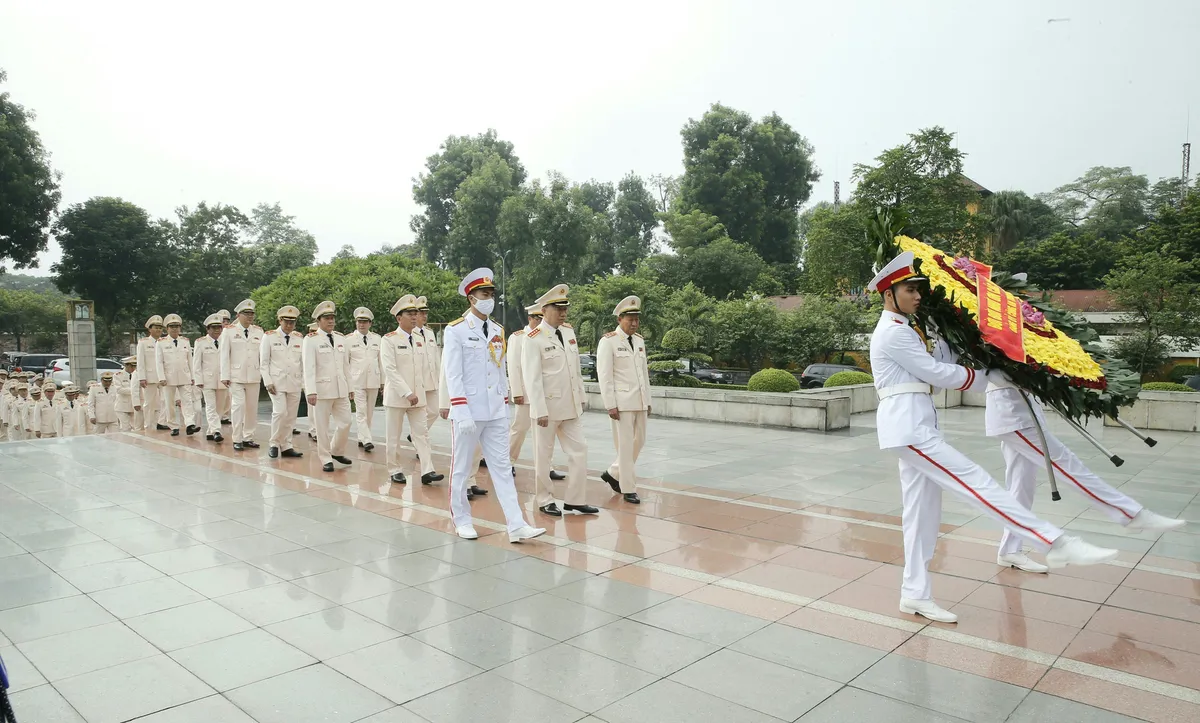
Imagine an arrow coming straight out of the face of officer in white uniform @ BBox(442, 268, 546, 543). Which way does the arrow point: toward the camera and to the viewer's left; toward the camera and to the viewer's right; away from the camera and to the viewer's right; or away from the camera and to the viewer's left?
toward the camera and to the viewer's right

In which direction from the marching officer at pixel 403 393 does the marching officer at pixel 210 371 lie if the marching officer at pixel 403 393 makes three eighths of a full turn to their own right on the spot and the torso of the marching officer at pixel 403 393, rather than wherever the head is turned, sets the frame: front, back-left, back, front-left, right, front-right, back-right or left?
front-right

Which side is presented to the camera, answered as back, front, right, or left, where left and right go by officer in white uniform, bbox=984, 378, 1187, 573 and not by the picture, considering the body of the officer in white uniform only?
right

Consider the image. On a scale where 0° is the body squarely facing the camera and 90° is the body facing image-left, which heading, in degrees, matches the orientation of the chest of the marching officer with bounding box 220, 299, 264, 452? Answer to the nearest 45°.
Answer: approximately 315°

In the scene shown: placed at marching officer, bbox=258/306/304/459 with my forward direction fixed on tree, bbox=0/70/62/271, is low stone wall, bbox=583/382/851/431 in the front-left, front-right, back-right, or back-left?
back-right

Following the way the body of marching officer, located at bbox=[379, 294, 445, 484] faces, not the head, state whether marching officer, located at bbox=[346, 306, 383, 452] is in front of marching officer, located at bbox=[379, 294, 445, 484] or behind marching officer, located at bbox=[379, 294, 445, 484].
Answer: behind

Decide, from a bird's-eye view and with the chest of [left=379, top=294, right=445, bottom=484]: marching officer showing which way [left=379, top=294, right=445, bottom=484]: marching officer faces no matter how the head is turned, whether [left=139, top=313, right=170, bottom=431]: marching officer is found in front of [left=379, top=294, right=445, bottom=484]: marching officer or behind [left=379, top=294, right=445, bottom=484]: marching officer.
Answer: behind

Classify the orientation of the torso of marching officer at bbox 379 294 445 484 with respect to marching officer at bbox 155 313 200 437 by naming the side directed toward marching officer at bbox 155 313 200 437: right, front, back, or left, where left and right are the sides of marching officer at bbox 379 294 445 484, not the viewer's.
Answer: back

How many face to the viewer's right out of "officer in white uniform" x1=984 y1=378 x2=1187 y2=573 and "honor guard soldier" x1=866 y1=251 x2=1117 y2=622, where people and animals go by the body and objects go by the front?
2

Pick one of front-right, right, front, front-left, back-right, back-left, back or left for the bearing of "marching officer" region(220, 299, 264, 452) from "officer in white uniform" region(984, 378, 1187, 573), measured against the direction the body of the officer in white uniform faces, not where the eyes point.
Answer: back

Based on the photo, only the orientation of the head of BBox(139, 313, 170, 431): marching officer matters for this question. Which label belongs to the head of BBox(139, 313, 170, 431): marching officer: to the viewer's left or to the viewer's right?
to the viewer's right

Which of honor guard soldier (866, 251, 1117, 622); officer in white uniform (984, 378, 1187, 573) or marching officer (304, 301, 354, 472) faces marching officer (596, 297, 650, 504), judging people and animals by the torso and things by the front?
marching officer (304, 301, 354, 472)

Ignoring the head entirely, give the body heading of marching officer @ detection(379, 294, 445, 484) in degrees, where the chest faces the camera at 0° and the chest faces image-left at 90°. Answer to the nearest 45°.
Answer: approximately 315°

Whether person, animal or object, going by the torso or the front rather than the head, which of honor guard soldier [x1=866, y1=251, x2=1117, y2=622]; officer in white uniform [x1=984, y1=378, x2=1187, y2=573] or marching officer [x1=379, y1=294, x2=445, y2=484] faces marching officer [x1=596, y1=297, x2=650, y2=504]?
marching officer [x1=379, y1=294, x2=445, y2=484]

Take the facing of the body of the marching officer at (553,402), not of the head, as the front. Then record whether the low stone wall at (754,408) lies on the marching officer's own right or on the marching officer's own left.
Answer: on the marching officer's own left
